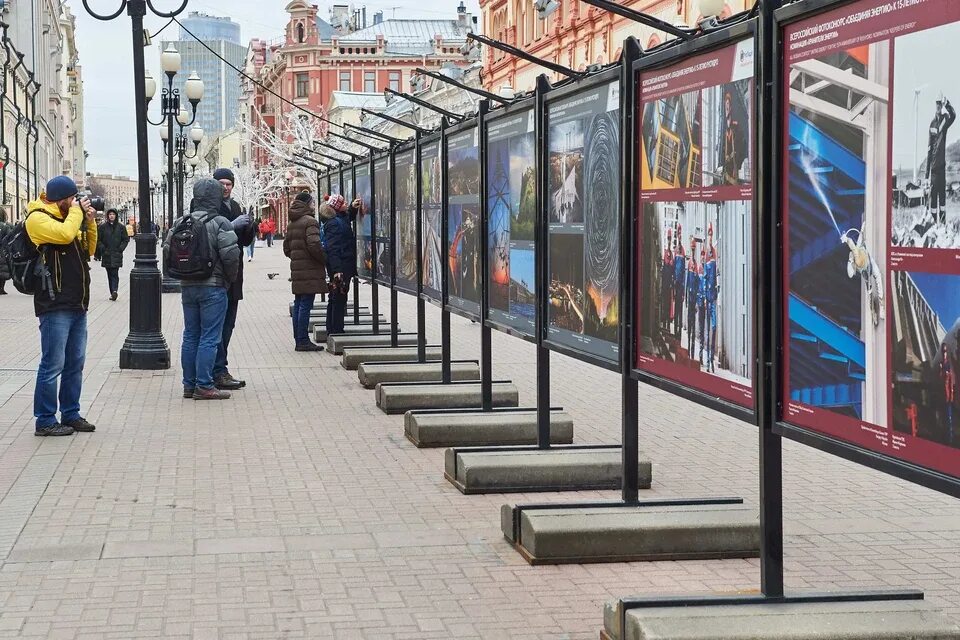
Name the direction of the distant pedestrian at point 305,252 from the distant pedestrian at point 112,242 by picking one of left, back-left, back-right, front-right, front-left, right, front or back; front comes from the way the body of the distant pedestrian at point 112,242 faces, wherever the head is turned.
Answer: front

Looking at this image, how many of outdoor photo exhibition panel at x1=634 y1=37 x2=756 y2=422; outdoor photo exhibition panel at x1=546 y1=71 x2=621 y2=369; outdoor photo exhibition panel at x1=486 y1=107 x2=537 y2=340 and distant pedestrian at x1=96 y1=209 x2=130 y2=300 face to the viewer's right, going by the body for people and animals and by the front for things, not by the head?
0

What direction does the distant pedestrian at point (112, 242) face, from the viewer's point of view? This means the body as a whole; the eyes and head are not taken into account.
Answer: toward the camera

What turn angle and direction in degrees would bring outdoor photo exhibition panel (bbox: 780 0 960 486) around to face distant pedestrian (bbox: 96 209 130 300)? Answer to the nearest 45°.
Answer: approximately 90° to its right

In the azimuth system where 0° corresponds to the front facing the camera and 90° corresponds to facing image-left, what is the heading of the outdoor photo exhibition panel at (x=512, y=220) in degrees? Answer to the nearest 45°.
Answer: approximately 45°

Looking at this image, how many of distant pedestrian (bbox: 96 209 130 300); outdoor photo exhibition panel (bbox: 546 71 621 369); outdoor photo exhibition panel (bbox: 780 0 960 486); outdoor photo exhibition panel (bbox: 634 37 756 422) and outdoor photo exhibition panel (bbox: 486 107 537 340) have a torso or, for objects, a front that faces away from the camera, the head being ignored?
0

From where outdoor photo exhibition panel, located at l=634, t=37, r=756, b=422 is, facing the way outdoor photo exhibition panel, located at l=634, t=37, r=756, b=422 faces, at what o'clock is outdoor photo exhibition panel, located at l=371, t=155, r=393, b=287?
outdoor photo exhibition panel, located at l=371, t=155, r=393, b=287 is roughly at 4 o'clock from outdoor photo exhibition panel, located at l=634, t=37, r=756, b=422.

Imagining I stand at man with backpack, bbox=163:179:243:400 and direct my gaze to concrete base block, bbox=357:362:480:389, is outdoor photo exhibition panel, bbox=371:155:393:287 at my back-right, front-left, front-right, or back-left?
front-left

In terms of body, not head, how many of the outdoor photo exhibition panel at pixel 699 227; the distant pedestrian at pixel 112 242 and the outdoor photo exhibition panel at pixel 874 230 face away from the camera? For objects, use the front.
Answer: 0

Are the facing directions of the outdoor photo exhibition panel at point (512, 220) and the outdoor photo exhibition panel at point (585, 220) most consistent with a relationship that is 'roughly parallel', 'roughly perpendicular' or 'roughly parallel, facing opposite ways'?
roughly parallel

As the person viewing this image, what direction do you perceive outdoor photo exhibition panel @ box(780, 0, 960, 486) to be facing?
facing the viewer and to the left of the viewer
